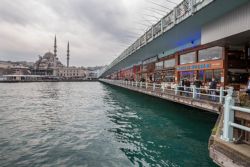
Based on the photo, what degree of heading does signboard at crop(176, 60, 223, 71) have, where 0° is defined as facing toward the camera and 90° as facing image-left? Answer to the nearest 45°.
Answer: approximately 45°
